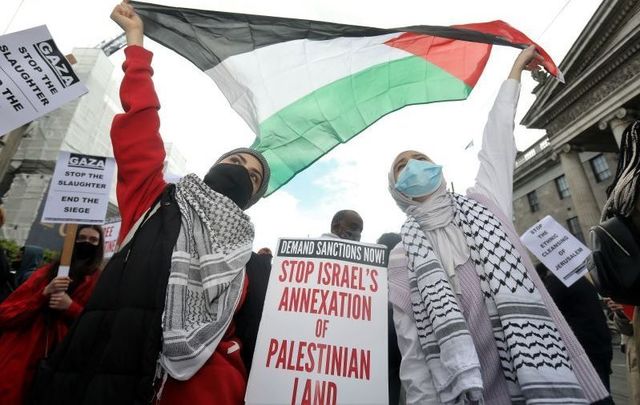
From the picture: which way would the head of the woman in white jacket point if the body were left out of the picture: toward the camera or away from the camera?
toward the camera

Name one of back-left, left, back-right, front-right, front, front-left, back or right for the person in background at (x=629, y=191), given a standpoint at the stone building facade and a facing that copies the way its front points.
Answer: front-left

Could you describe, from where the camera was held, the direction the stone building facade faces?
facing the viewer and to the left of the viewer

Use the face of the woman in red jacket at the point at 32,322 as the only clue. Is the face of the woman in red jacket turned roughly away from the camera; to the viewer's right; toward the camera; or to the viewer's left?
toward the camera

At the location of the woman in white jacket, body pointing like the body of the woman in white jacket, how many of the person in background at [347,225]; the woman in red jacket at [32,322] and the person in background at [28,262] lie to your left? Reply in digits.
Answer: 0

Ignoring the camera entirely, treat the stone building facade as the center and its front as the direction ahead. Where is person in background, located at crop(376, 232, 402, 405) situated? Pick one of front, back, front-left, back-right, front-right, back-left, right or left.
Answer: front-left

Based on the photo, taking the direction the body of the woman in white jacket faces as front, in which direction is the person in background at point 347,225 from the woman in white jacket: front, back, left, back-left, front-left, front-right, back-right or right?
back-right

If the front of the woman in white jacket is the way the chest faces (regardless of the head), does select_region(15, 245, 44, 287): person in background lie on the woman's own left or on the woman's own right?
on the woman's own right

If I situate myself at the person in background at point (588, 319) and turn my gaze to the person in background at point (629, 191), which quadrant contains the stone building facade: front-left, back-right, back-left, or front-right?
back-left

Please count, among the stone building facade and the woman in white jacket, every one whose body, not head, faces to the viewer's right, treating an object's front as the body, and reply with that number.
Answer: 0

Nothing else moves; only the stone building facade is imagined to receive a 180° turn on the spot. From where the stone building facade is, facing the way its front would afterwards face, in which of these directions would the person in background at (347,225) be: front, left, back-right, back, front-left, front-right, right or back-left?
back-right

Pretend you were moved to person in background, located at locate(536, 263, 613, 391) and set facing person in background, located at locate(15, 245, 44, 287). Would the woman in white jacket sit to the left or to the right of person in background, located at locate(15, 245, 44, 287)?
left

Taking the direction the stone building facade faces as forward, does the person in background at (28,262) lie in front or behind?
in front

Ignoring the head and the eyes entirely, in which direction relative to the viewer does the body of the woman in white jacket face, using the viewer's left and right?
facing the viewer

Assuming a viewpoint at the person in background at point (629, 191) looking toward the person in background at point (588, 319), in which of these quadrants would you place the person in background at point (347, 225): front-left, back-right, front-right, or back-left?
front-left
